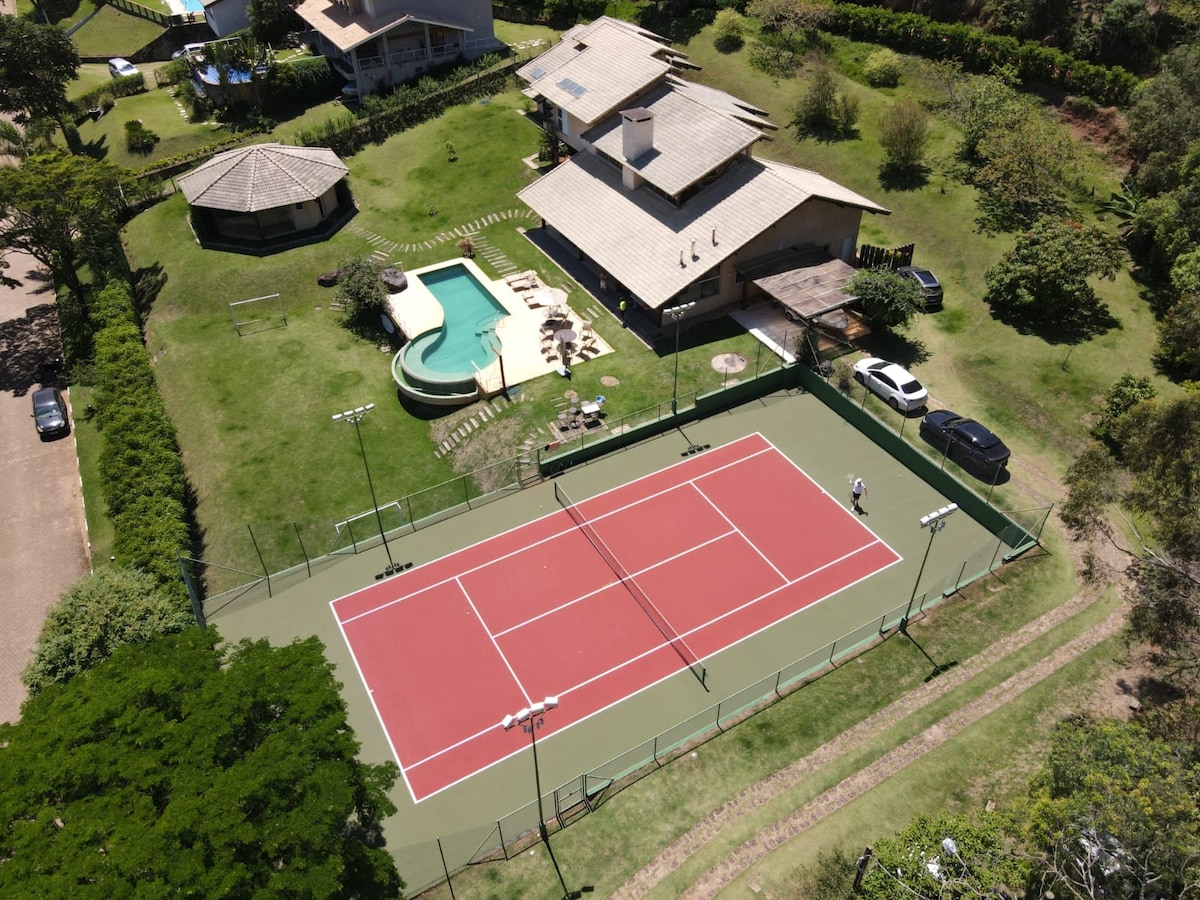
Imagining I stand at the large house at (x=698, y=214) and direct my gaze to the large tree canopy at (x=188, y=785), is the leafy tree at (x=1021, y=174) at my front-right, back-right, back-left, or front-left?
back-left

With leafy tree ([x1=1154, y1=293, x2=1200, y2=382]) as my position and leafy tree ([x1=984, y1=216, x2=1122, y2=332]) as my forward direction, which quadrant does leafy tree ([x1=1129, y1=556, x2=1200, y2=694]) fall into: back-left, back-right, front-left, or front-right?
back-left

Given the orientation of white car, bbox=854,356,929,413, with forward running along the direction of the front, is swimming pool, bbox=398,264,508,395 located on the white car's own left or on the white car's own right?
on the white car's own left
